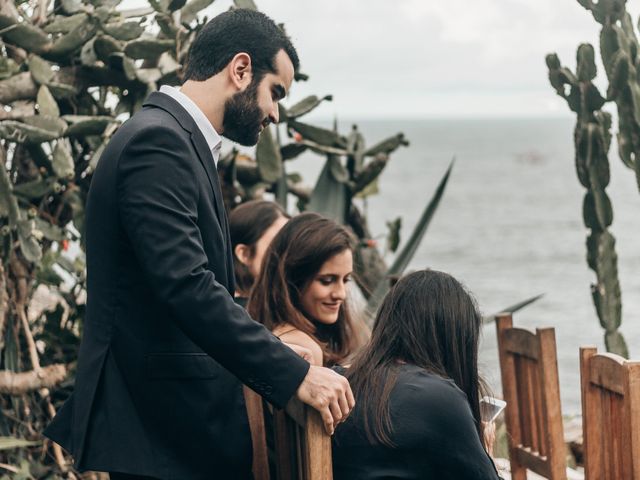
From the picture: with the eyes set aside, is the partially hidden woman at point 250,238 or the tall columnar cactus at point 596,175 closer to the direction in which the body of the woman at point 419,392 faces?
the tall columnar cactus

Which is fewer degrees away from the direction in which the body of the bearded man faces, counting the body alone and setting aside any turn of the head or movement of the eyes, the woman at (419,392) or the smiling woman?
the woman

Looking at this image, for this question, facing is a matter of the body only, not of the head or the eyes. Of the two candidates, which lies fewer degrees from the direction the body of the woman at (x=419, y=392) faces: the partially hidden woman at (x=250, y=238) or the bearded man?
the partially hidden woman

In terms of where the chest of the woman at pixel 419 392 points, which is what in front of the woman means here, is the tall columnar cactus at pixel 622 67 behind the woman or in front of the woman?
in front

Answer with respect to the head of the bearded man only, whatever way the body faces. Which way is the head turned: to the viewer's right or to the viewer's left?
to the viewer's right

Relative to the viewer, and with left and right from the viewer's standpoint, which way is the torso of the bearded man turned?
facing to the right of the viewer

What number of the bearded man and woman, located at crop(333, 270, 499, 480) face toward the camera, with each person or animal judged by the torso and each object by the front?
0

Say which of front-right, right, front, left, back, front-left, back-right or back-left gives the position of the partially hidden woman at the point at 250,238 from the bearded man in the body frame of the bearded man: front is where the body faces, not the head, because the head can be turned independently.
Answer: left

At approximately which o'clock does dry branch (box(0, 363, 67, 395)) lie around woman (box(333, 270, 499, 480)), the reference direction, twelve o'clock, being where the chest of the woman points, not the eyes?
The dry branch is roughly at 9 o'clock from the woman.

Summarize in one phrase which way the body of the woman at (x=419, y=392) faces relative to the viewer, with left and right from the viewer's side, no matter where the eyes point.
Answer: facing away from the viewer and to the right of the viewer

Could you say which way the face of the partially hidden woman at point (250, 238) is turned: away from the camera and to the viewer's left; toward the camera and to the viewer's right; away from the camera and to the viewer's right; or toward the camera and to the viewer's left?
away from the camera and to the viewer's right
